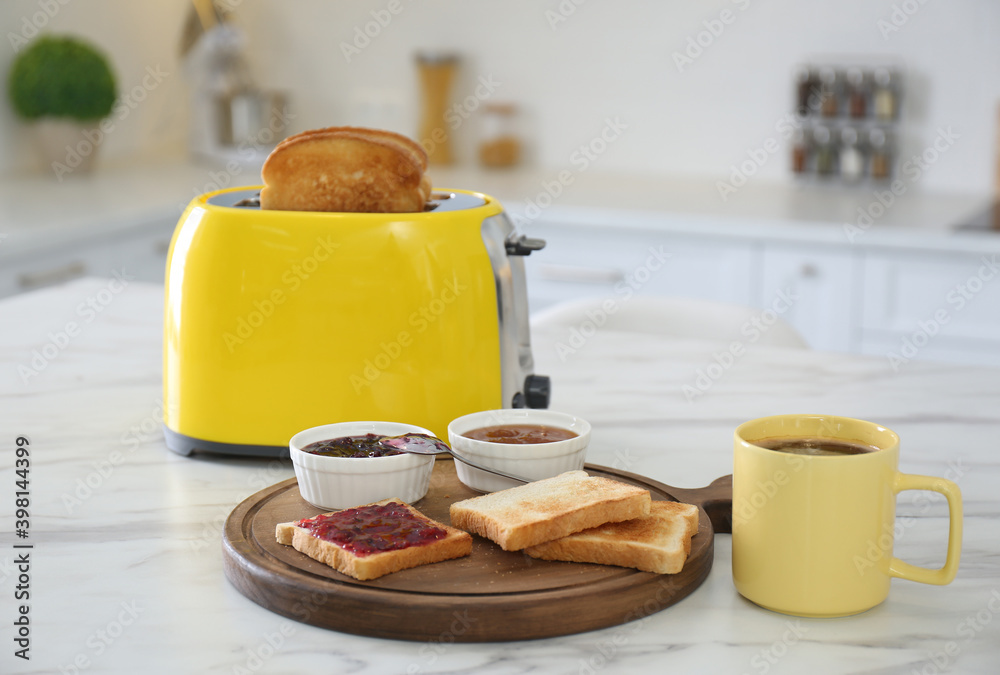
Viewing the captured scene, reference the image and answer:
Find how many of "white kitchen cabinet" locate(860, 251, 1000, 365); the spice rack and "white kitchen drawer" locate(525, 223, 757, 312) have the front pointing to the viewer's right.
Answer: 0

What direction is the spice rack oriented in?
toward the camera

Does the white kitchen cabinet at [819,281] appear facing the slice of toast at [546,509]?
yes

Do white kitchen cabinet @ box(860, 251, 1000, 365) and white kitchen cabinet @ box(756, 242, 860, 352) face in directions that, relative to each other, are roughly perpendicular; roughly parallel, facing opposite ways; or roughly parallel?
roughly parallel

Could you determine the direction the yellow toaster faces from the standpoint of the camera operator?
facing to the right of the viewer

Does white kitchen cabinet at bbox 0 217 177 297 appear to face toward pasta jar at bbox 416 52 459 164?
no

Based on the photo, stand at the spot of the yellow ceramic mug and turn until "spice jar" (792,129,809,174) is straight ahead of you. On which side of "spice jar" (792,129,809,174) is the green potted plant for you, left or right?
left

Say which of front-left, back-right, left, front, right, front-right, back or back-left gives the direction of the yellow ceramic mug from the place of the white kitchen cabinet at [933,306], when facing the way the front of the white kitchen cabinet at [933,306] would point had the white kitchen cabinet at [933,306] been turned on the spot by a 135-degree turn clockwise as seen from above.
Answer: back-left

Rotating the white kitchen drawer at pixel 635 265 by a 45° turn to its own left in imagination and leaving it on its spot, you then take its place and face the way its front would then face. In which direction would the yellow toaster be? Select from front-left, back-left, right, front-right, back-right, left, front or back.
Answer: front-right

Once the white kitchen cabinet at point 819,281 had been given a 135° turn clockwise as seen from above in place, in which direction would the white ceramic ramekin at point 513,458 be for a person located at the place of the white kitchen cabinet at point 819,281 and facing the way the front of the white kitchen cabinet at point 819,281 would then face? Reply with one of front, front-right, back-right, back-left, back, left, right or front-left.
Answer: back-left

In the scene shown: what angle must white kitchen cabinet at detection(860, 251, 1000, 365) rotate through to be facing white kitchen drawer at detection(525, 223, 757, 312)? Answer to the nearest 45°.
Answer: approximately 90° to its right

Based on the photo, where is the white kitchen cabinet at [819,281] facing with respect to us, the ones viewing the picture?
facing the viewer

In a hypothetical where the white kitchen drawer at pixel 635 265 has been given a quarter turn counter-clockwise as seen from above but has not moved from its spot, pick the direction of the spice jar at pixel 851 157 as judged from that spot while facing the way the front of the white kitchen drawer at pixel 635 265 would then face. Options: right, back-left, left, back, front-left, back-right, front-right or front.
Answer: front-left

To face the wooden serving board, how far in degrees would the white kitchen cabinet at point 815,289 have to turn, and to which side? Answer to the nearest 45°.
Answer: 0° — it already faces it

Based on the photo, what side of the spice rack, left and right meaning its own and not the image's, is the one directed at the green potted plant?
right

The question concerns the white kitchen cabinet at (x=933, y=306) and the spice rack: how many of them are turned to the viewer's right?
0

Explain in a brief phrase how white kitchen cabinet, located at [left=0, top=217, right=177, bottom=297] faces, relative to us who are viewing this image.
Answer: facing the viewer and to the right of the viewer
